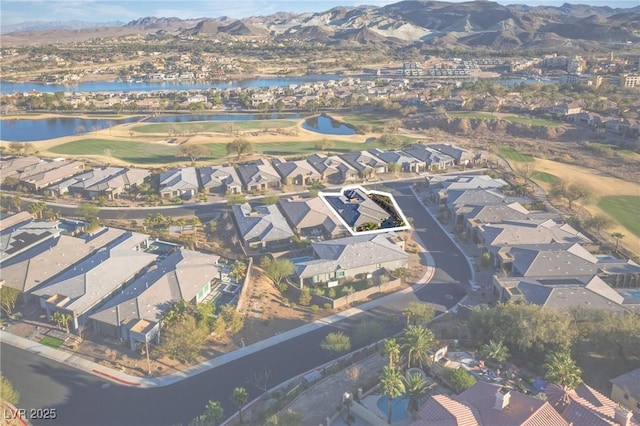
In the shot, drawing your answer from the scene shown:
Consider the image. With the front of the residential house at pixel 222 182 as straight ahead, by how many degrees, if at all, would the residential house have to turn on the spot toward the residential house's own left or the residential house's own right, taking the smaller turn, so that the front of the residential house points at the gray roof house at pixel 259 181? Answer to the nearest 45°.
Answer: approximately 90° to the residential house's own left

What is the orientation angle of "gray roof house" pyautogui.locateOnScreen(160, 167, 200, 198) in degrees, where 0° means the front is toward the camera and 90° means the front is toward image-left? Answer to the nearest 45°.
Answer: approximately 0°

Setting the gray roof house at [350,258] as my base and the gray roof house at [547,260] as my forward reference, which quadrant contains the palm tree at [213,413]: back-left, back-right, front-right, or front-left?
back-right

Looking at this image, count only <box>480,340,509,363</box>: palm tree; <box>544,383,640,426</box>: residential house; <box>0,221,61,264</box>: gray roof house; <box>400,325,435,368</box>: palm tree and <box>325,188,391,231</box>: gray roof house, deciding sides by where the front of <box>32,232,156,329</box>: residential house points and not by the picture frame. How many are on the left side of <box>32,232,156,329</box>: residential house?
4

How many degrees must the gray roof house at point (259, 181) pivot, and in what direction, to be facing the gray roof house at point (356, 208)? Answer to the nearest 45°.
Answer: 0° — it already faces it

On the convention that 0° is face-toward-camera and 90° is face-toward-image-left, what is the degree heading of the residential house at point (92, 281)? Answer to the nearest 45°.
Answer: approximately 45°

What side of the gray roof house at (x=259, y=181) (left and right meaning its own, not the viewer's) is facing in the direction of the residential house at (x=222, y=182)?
right

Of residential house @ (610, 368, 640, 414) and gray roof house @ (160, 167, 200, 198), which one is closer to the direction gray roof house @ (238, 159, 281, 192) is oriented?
the residential house

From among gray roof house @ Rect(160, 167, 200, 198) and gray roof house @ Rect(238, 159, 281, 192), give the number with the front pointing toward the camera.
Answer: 2

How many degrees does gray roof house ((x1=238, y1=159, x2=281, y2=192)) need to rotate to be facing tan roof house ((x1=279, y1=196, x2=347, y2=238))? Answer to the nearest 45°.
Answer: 0° — it already faces it

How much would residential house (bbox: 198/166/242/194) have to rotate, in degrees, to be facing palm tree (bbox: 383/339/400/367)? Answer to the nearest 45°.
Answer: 0° — it already faces it

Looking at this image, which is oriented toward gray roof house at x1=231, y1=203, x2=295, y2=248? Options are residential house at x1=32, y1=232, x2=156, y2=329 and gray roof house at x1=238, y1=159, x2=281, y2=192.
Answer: gray roof house at x1=238, y1=159, x2=281, y2=192
